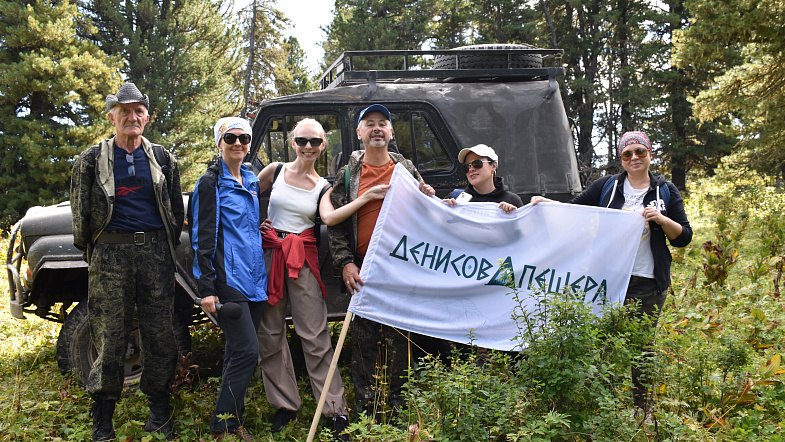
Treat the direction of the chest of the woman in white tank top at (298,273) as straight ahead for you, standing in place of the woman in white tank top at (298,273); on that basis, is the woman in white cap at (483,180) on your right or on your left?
on your left

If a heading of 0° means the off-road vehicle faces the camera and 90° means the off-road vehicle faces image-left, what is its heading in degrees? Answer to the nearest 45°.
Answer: approximately 90°

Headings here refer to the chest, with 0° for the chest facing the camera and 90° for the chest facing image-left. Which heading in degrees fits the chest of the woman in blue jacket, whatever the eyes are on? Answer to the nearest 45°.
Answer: approximately 315°
